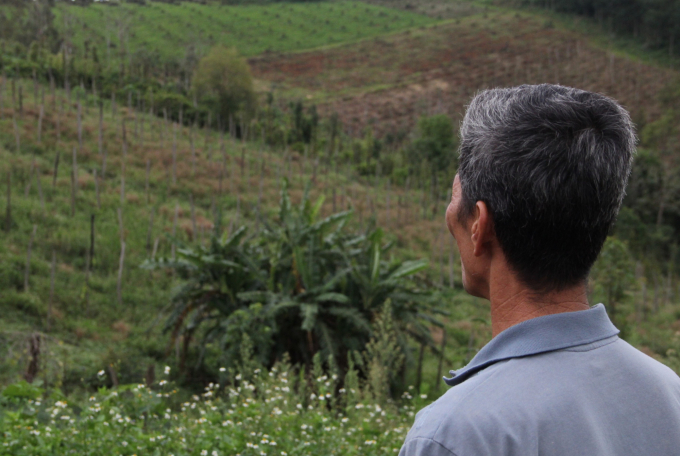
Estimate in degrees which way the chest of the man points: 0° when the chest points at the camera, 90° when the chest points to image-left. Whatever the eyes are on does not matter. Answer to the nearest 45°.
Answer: approximately 135°

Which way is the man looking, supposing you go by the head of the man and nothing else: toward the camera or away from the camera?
away from the camera
